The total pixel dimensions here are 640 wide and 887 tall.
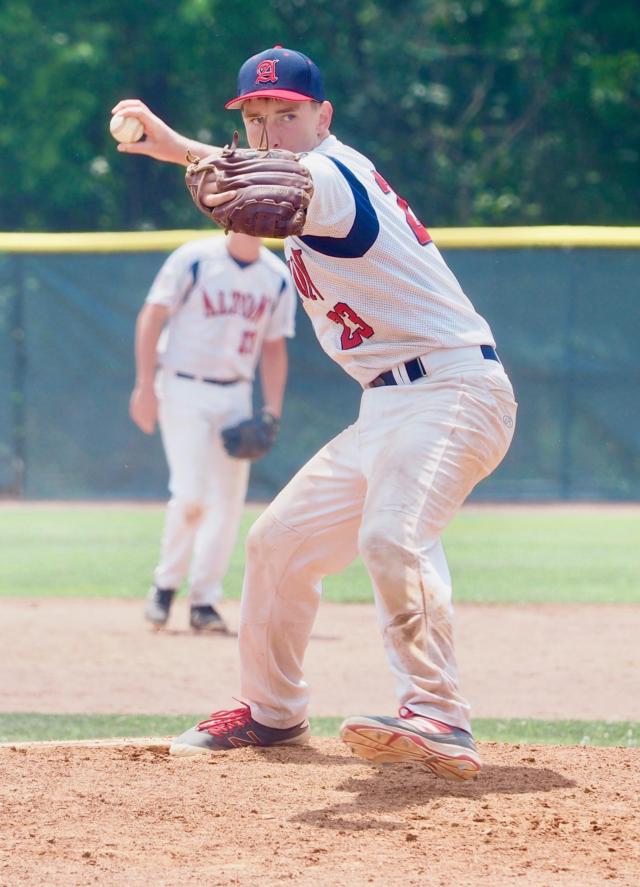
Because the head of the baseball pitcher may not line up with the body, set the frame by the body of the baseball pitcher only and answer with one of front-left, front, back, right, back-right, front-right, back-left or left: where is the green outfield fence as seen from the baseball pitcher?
back-right

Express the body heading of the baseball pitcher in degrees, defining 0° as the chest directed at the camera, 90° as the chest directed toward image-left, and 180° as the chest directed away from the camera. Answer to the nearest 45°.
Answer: approximately 45°

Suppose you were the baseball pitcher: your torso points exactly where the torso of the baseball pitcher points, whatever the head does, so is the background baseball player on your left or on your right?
on your right
